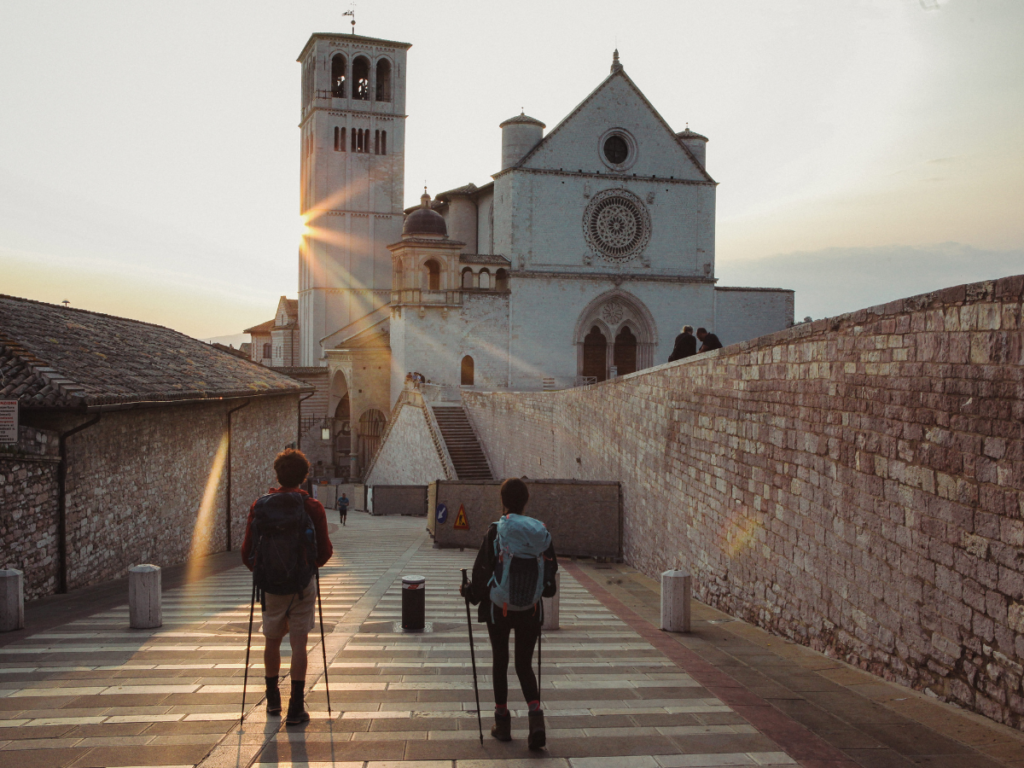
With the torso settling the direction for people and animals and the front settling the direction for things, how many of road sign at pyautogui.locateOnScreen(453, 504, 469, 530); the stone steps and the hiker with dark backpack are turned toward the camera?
2

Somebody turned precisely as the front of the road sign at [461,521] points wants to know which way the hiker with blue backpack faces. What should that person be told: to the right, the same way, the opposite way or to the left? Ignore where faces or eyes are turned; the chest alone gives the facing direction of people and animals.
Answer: the opposite way

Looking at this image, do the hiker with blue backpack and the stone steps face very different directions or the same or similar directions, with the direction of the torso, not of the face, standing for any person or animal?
very different directions

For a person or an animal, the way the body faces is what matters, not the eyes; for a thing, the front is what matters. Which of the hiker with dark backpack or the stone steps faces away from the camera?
the hiker with dark backpack

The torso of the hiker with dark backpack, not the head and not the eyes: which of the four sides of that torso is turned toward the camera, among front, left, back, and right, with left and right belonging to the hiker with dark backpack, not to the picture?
back

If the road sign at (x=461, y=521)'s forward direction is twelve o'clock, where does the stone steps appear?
The stone steps is roughly at 6 o'clock from the road sign.

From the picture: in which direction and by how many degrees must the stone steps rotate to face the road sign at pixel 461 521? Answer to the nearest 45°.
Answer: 0° — it already faces it

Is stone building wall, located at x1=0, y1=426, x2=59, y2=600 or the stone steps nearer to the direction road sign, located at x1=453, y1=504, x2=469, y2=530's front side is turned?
the stone building wall

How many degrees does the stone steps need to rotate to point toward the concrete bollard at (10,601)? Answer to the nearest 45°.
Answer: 0° — it already faces it

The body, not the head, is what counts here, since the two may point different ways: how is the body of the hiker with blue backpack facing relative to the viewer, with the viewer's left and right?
facing away from the viewer

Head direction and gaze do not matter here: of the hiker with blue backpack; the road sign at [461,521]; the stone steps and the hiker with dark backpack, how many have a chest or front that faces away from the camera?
2

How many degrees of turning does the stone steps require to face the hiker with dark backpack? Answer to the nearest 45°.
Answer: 0° — it already faces them

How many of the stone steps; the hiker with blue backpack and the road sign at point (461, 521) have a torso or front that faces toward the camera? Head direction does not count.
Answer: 2
